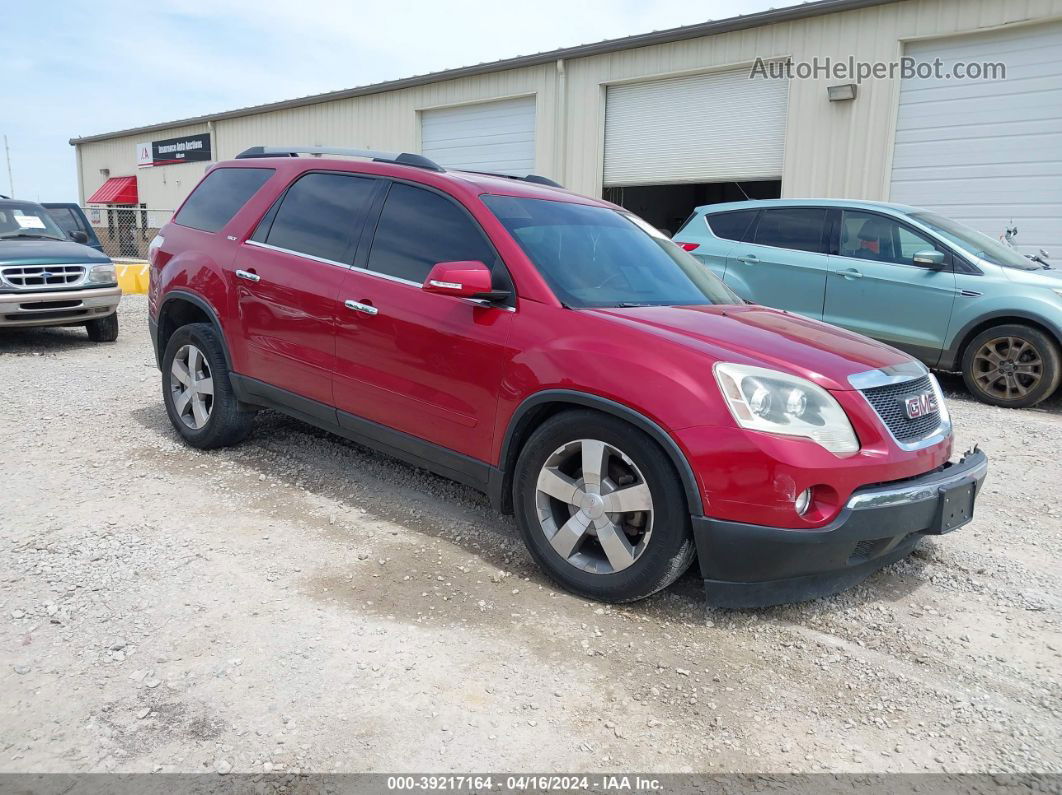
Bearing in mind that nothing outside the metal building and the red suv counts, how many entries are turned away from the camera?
0

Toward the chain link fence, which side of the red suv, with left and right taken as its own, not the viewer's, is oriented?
back

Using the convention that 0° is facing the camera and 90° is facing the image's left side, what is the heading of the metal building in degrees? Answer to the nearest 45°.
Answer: approximately 45°

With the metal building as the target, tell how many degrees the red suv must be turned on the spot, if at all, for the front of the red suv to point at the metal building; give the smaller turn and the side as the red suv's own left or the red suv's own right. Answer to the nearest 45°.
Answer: approximately 135° to the red suv's own left

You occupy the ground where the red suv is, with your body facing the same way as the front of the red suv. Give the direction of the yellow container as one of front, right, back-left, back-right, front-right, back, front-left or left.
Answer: back

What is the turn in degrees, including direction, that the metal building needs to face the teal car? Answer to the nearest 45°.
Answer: approximately 45° to its left

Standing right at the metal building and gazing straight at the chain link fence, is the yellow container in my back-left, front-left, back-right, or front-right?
front-left

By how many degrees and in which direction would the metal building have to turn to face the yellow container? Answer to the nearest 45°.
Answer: approximately 45° to its right

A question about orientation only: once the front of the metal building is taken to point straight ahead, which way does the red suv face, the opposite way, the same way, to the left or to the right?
to the left

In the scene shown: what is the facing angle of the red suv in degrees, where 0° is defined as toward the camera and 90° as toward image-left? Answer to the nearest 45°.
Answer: approximately 315°

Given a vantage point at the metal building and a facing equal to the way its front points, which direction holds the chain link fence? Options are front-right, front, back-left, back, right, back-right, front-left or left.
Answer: right

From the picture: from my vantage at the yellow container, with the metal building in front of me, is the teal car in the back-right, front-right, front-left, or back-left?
front-right
